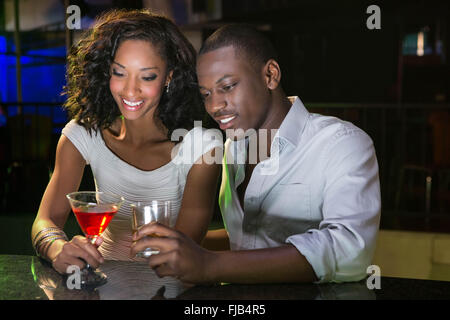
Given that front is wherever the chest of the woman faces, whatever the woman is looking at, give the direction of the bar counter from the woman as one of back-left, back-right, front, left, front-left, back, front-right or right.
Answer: front

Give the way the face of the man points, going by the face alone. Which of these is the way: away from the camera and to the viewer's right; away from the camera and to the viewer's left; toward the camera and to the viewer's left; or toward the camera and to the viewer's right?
toward the camera and to the viewer's left

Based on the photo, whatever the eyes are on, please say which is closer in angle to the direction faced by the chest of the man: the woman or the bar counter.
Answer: the bar counter

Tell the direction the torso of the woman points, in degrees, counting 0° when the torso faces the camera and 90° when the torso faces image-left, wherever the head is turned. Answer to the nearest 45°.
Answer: approximately 0°

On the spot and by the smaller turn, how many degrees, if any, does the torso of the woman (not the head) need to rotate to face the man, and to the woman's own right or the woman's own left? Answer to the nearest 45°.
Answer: approximately 45° to the woman's own left

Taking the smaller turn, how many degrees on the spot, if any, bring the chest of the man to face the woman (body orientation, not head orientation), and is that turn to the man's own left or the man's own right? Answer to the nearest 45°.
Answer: approximately 90° to the man's own right

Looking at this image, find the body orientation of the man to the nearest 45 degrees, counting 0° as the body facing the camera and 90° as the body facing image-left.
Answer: approximately 45°

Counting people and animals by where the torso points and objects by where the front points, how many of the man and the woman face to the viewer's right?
0
